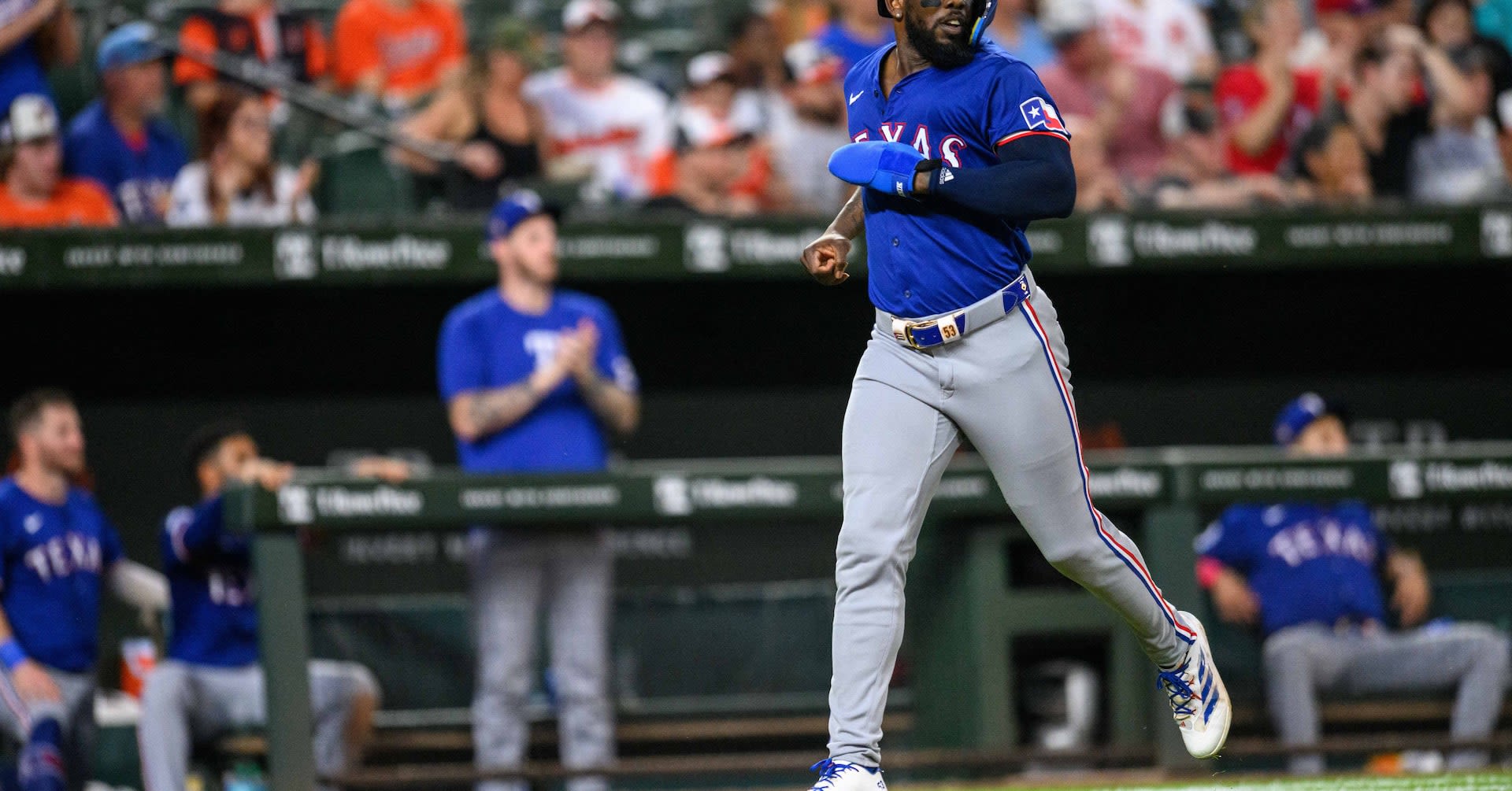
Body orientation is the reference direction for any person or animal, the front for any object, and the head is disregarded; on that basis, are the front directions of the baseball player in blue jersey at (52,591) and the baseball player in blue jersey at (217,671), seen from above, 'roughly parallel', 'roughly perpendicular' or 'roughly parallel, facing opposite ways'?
roughly parallel

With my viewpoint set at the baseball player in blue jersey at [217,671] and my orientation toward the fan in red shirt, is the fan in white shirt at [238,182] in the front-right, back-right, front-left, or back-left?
front-left

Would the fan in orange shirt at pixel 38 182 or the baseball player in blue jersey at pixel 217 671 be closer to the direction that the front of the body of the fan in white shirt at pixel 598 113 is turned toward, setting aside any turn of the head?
the baseball player in blue jersey

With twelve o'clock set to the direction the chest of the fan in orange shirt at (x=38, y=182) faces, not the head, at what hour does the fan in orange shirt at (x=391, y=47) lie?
the fan in orange shirt at (x=391, y=47) is roughly at 8 o'clock from the fan in orange shirt at (x=38, y=182).

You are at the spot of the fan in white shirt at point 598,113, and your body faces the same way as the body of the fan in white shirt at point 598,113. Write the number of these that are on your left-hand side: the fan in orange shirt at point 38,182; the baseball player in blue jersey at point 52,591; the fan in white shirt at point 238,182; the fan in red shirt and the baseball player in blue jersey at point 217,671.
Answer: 1

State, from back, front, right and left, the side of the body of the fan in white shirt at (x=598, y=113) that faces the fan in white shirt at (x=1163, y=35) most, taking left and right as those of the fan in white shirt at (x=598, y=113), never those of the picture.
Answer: left

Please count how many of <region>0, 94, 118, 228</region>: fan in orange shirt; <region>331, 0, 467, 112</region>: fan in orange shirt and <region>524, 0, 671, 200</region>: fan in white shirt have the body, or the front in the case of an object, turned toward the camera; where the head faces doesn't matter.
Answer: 3

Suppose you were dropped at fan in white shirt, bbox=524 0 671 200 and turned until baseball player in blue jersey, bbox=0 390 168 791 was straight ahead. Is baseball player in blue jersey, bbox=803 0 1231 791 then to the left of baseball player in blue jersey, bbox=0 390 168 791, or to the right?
left

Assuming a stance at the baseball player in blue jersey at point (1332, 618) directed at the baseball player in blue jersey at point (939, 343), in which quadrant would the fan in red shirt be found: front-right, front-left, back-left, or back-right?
back-right

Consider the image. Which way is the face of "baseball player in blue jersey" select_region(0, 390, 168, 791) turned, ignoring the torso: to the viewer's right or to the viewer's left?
to the viewer's right

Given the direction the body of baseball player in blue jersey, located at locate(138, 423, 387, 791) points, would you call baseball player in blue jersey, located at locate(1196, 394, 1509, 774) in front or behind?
in front

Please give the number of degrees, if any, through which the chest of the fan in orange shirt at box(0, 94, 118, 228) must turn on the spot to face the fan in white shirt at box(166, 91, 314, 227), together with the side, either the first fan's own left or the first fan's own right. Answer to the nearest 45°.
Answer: approximately 90° to the first fan's own left

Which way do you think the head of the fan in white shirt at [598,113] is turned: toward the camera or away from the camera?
toward the camera

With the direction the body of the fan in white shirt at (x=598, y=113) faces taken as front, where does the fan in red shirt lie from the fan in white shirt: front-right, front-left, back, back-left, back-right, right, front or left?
left

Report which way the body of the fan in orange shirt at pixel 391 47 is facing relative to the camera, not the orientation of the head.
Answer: toward the camera
